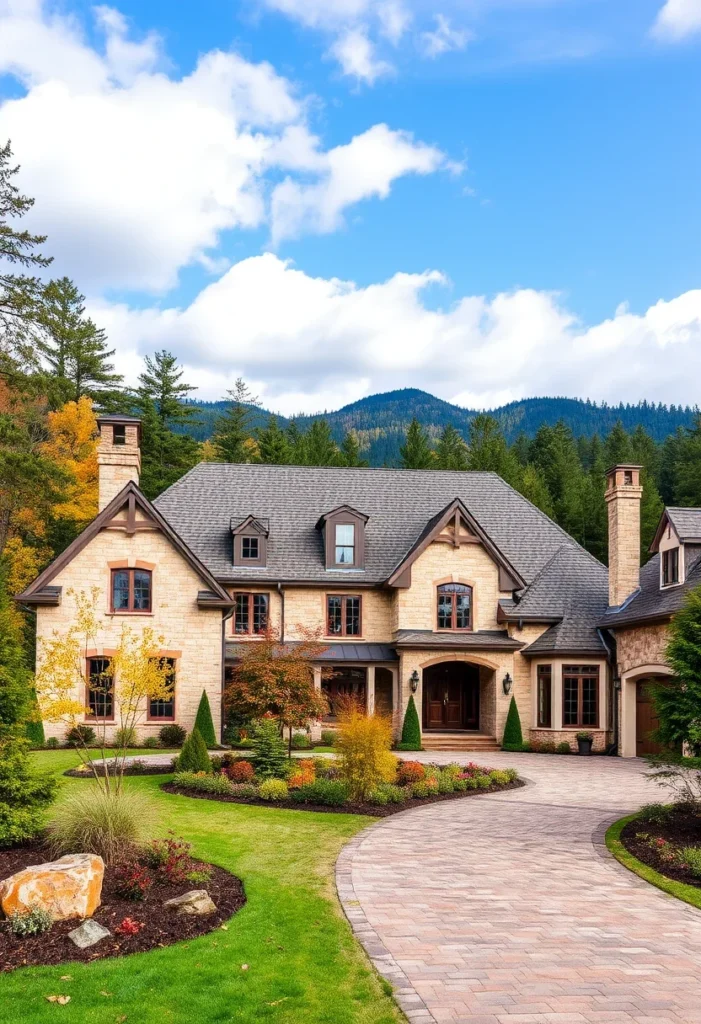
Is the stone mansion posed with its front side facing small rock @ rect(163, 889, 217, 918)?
yes

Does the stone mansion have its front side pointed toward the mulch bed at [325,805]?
yes

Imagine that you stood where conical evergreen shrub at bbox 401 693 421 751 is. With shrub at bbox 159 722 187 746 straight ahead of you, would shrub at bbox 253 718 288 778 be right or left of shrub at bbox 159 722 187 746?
left

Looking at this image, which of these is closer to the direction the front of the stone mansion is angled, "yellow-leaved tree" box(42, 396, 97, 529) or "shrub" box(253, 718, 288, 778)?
the shrub

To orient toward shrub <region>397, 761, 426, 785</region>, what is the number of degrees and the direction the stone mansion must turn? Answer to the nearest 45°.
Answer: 0° — it already faces it

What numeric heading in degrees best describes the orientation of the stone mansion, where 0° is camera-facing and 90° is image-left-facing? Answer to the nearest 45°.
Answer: approximately 0°

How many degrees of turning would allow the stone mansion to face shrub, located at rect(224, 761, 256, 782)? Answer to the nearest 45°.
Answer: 0° — it already faces it
